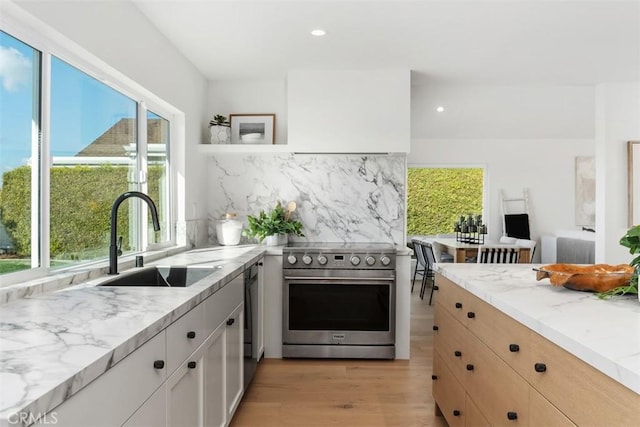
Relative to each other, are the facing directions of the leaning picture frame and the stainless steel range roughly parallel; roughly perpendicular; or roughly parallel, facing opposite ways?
roughly parallel

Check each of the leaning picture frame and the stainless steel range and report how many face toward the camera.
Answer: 2

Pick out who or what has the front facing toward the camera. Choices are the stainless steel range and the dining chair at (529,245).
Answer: the stainless steel range

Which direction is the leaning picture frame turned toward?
toward the camera

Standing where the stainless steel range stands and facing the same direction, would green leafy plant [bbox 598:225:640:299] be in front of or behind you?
in front

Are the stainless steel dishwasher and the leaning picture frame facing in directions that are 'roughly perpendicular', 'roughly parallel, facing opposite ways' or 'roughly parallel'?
roughly perpendicular

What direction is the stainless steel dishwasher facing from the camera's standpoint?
to the viewer's right

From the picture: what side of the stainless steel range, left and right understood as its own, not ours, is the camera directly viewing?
front

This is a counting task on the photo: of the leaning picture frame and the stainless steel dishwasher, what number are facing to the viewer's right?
1
